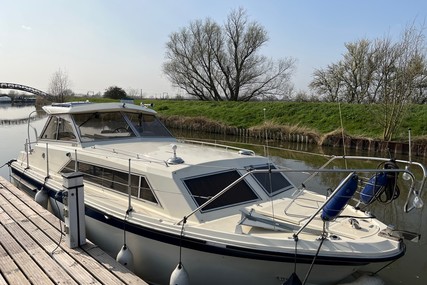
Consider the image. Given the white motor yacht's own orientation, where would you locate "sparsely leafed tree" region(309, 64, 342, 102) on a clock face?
The sparsely leafed tree is roughly at 8 o'clock from the white motor yacht.

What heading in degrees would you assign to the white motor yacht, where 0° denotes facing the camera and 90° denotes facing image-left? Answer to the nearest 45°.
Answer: approximately 315°
